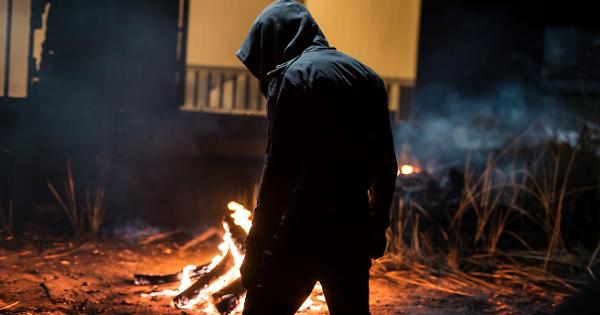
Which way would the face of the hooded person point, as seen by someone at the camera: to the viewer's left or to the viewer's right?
to the viewer's left

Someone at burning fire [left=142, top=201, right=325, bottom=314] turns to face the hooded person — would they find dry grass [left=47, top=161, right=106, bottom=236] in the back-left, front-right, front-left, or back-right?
back-right

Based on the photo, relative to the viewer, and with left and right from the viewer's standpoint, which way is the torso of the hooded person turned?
facing away from the viewer and to the left of the viewer

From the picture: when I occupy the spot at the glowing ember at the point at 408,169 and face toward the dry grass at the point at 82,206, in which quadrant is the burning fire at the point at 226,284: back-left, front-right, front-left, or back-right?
front-left

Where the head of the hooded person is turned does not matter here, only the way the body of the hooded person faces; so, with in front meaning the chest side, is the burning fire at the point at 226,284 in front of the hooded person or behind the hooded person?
in front

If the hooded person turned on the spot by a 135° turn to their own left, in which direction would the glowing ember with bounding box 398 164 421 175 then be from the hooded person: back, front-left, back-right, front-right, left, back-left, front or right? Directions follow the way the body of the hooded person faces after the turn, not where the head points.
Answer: back

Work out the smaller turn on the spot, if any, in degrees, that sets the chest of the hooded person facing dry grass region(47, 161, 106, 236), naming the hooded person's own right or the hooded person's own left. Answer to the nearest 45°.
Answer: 0° — they already face it
